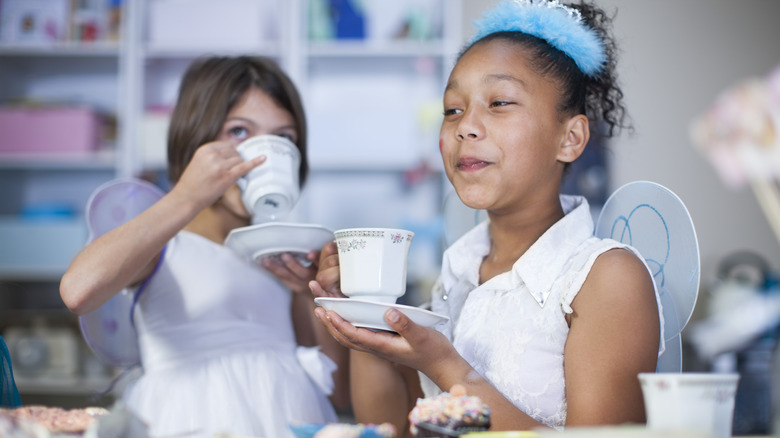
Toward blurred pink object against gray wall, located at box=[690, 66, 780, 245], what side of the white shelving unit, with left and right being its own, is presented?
left

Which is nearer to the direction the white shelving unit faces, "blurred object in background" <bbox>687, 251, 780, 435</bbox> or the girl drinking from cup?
the girl drinking from cup

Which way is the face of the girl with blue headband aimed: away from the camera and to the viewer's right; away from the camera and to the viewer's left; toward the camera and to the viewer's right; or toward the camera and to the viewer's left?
toward the camera and to the viewer's left

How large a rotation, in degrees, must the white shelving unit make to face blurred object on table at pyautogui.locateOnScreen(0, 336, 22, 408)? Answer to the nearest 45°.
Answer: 0° — it already faces it

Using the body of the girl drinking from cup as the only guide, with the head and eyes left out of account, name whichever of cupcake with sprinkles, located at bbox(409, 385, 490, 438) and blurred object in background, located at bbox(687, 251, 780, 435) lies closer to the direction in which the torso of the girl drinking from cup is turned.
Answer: the cupcake with sprinkles

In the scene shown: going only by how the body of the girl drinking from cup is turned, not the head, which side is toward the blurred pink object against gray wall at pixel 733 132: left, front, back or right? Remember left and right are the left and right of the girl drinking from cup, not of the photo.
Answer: left

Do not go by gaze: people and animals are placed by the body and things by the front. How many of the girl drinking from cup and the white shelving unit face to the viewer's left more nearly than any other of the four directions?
0

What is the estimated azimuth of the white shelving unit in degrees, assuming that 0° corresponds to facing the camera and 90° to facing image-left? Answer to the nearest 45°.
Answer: approximately 0°

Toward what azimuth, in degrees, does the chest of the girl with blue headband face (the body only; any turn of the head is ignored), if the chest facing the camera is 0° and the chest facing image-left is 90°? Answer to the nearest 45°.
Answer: approximately 45°

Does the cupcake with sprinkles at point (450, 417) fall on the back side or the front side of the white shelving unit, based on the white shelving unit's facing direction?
on the front side

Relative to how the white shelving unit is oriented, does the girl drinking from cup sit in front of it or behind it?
in front
